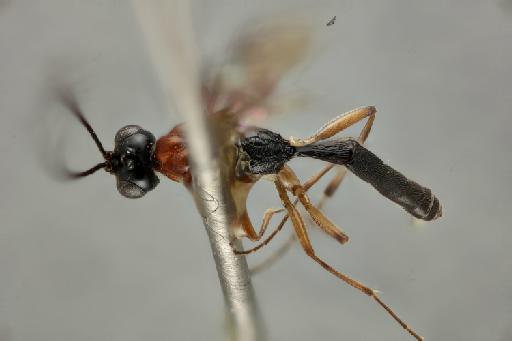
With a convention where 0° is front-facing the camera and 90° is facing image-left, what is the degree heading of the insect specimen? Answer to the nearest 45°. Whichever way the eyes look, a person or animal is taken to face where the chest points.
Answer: approximately 90°
